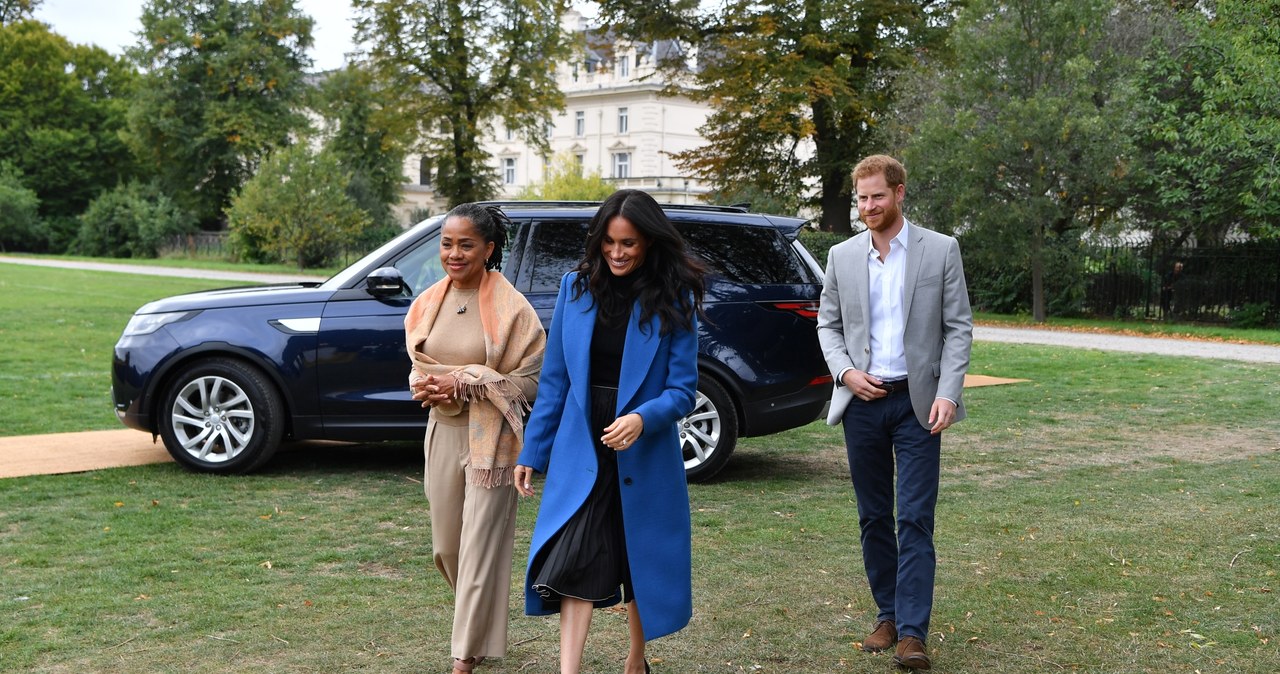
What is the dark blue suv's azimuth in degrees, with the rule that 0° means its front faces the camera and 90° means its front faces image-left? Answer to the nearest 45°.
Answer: approximately 90°

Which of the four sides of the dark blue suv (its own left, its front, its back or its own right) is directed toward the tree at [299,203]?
right

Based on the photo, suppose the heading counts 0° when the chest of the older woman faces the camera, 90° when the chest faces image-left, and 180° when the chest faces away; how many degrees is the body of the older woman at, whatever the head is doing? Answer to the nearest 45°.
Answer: approximately 45°

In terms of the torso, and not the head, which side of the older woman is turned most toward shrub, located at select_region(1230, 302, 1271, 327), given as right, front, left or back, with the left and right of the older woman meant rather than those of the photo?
back

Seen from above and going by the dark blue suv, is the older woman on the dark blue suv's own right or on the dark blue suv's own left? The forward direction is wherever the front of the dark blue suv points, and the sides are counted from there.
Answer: on the dark blue suv's own left

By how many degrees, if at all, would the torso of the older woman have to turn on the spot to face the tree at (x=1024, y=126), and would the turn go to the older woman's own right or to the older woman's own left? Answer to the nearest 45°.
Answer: approximately 180°

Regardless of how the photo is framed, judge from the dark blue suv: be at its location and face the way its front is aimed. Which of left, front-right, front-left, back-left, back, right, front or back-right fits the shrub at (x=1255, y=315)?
back-right

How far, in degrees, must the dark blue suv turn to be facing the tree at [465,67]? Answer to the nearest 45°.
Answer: approximately 90° to its right

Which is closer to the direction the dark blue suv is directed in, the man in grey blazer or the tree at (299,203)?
the tree

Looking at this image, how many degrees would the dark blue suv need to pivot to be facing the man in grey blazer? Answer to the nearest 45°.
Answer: approximately 135° to its left

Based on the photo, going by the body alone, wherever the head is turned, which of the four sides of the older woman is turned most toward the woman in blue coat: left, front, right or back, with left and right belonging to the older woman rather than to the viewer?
left

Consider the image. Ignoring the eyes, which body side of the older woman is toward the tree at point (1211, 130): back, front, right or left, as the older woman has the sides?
back
